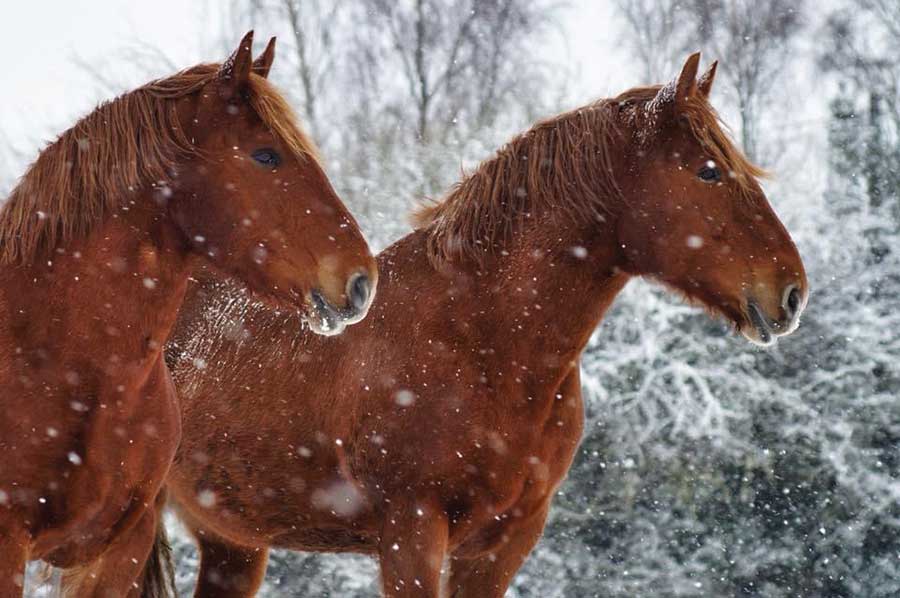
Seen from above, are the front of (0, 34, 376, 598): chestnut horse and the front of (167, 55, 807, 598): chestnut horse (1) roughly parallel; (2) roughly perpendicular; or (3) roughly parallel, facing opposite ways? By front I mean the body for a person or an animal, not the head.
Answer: roughly parallel

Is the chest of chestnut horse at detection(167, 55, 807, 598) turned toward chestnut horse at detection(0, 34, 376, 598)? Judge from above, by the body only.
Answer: no

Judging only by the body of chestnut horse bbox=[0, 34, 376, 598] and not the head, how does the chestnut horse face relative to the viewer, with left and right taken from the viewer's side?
facing the viewer and to the right of the viewer

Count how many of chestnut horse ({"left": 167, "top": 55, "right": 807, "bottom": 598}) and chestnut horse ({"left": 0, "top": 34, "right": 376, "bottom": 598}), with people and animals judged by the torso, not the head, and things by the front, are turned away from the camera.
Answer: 0

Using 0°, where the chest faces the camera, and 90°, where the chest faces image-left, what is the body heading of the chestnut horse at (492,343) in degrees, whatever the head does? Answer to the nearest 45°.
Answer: approximately 315°
